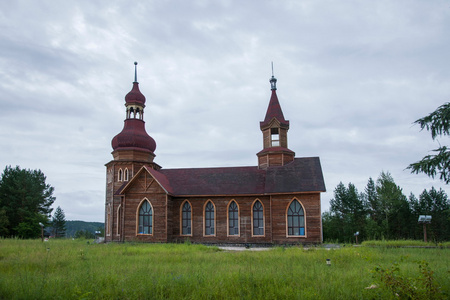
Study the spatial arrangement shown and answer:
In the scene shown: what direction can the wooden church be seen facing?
to the viewer's left

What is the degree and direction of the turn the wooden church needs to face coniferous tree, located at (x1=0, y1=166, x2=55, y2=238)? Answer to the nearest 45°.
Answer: approximately 45° to its right
